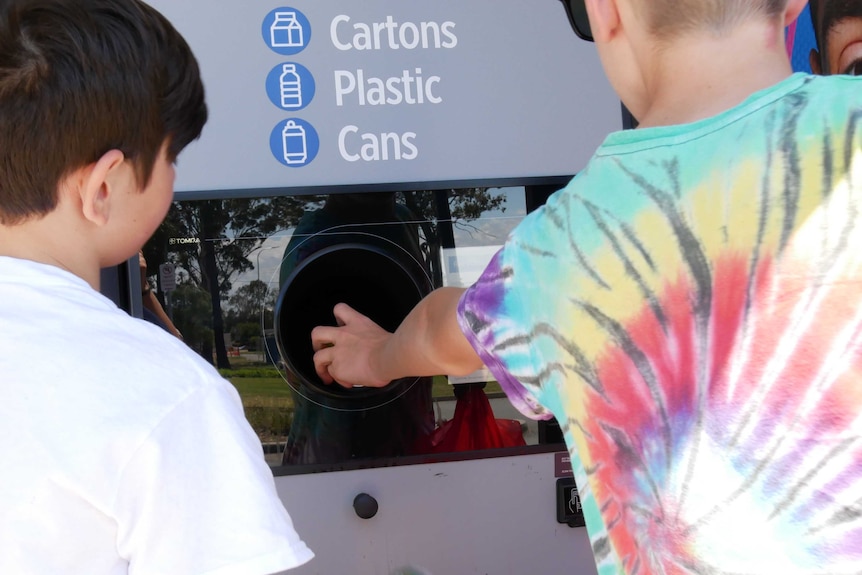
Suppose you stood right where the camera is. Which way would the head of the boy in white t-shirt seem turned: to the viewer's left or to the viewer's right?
to the viewer's right

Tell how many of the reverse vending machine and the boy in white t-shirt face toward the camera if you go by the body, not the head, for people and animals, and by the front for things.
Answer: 1

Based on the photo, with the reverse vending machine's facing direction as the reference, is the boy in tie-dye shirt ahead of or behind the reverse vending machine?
ahead

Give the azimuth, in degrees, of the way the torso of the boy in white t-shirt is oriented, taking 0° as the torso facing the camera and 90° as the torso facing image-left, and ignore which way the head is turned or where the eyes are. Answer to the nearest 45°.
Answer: approximately 225°

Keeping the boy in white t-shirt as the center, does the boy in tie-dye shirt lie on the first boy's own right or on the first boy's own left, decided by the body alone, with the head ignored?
on the first boy's own right

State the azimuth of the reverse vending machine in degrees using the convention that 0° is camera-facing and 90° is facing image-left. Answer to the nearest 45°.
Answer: approximately 0°

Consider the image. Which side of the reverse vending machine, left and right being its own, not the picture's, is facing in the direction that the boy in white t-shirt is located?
front
